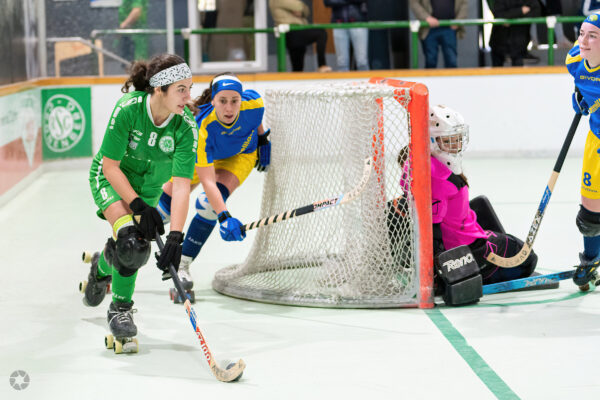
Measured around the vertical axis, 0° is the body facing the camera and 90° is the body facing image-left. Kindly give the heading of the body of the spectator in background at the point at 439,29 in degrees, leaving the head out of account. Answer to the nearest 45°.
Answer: approximately 0°

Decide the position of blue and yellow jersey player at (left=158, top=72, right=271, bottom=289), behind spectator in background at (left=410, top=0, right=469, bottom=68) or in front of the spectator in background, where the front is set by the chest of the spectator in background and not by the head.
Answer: in front

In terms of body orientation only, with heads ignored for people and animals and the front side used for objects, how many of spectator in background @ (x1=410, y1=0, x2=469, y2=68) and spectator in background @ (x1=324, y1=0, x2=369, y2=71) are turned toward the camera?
2

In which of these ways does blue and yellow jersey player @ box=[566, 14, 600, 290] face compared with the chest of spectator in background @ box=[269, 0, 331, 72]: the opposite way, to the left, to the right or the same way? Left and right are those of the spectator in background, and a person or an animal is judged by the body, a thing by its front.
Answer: to the right

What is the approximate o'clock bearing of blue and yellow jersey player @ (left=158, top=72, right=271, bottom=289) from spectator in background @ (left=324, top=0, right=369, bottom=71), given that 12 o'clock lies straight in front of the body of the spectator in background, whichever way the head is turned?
The blue and yellow jersey player is roughly at 12 o'clock from the spectator in background.

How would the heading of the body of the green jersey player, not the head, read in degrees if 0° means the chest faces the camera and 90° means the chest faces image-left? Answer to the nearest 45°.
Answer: approximately 315°

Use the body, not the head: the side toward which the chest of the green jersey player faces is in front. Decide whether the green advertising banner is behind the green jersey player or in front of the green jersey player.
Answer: behind

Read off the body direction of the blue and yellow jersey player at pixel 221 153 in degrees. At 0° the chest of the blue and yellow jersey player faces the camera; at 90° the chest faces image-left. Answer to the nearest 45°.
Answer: approximately 0°

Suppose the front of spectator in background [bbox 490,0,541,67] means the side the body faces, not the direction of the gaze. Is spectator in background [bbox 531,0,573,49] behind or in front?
behind

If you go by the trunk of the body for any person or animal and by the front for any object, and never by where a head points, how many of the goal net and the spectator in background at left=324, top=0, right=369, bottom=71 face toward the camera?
1
